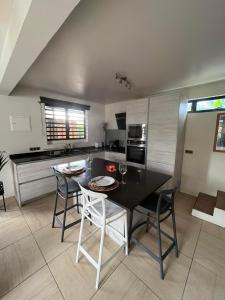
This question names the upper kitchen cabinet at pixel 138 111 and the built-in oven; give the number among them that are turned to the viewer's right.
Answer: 0

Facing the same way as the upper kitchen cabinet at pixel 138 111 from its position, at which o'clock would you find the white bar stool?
The white bar stool is roughly at 11 o'clock from the upper kitchen cabinet.

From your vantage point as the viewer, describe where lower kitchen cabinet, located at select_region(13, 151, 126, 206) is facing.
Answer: facing the viewer and to the right of the viewer

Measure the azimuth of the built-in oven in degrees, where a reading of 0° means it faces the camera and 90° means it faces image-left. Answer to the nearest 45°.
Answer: approximately 45°

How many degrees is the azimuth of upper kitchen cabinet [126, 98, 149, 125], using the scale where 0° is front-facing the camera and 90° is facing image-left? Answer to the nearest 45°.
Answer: approximately 45°

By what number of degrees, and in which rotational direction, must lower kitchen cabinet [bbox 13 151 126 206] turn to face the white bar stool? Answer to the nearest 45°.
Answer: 0° — it already faces it

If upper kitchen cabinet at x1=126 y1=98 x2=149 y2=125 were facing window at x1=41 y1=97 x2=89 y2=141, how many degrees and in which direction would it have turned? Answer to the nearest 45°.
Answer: approximately 45° to its right

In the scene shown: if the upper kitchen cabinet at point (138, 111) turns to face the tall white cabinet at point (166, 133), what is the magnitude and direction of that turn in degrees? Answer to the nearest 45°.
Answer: approximately 90° to its left

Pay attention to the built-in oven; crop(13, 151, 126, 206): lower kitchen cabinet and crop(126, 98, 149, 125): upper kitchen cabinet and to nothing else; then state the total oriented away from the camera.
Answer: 0

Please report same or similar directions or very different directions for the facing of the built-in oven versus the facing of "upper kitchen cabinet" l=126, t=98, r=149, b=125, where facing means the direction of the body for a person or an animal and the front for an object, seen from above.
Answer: same or similar directions
